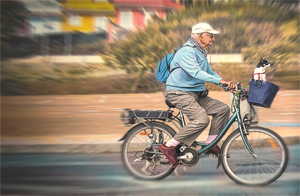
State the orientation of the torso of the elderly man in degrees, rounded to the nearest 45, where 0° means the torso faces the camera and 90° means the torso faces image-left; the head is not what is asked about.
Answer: approximately 270°

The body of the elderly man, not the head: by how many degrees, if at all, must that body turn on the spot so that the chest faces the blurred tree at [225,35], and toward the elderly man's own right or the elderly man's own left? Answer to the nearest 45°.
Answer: approximately 90° to the elderly man's own left

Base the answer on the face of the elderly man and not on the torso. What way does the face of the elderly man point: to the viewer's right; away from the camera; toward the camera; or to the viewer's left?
to the viewer's right

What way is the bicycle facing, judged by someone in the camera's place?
facing to the right of the viewer
